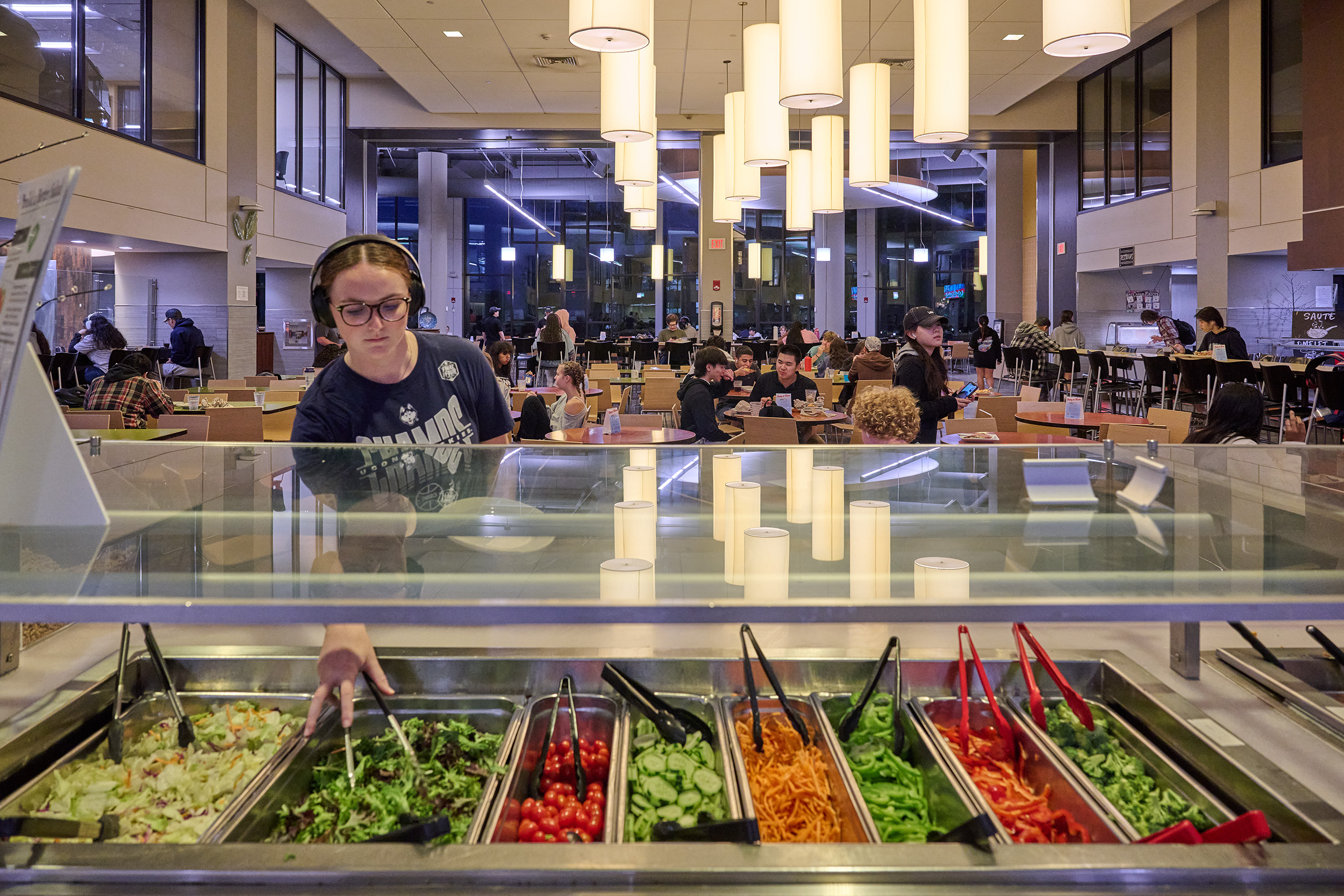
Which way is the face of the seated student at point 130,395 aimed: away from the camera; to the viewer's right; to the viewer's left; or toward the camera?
away from the camera

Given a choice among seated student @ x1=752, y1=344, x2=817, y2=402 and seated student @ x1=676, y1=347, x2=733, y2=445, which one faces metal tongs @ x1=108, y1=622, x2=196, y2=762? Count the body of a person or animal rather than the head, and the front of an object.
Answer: seated student @ x1=752, y1=344, x2=817, y2=402

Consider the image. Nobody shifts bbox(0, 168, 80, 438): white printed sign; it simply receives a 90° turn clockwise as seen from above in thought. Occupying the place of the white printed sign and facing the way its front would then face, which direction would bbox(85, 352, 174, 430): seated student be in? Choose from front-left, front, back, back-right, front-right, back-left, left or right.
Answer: front-right

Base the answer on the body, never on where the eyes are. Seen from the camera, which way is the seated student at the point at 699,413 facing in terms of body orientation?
to the viewer's right

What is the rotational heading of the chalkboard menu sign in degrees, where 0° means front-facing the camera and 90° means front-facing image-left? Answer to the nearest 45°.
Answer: approximately 0°

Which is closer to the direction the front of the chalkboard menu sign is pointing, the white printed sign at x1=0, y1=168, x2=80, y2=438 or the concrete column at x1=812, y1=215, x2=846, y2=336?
the white printed sign

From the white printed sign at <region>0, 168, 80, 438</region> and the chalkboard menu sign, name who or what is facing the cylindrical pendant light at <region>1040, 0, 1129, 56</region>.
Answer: the chalkboard menu sign

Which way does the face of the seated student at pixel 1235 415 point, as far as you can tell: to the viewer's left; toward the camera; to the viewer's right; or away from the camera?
away from the camera

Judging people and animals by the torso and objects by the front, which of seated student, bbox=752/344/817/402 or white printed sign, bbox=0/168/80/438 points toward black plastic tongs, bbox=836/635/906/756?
the seated student
